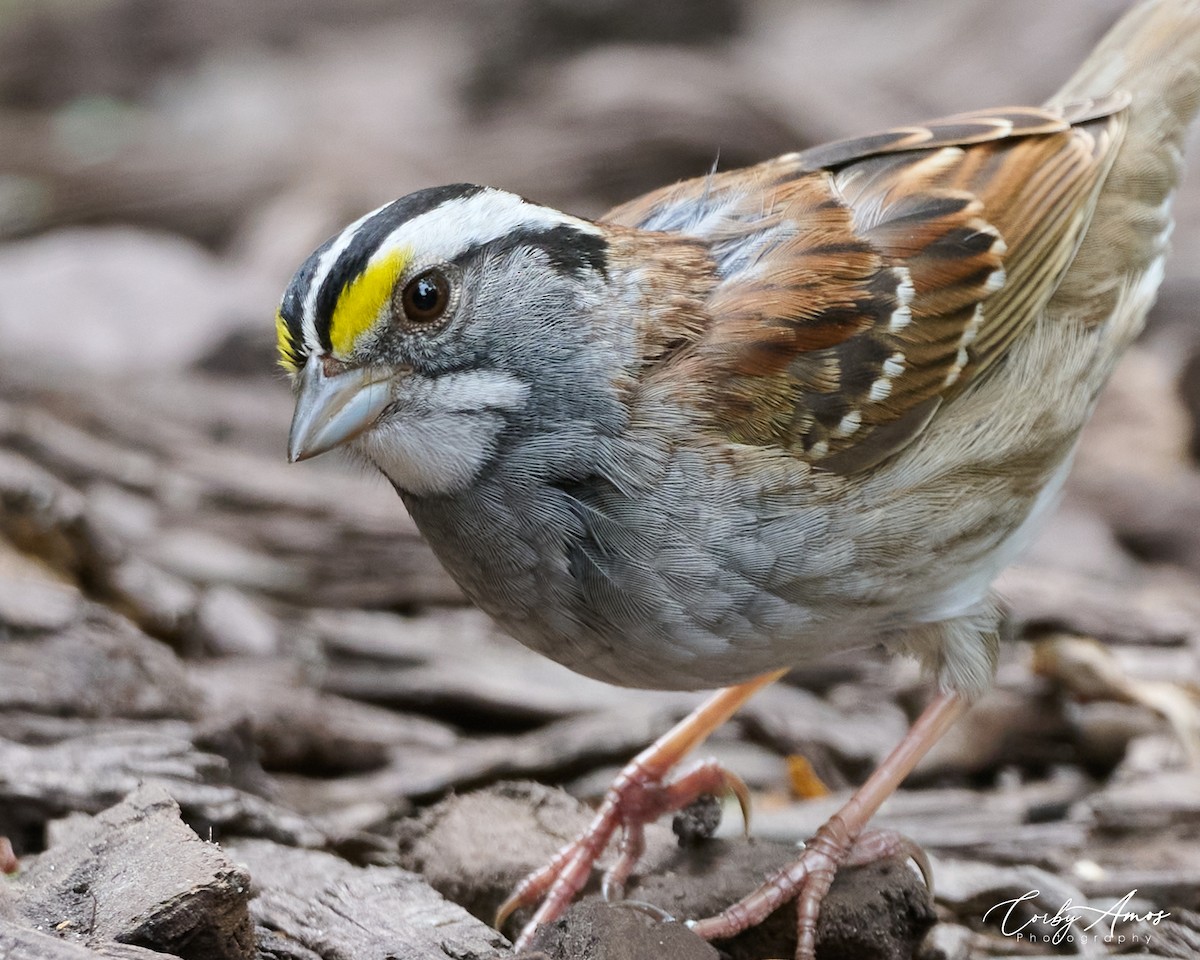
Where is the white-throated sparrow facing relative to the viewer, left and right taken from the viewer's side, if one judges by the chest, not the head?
facing the viewer and to the left of the viewer
